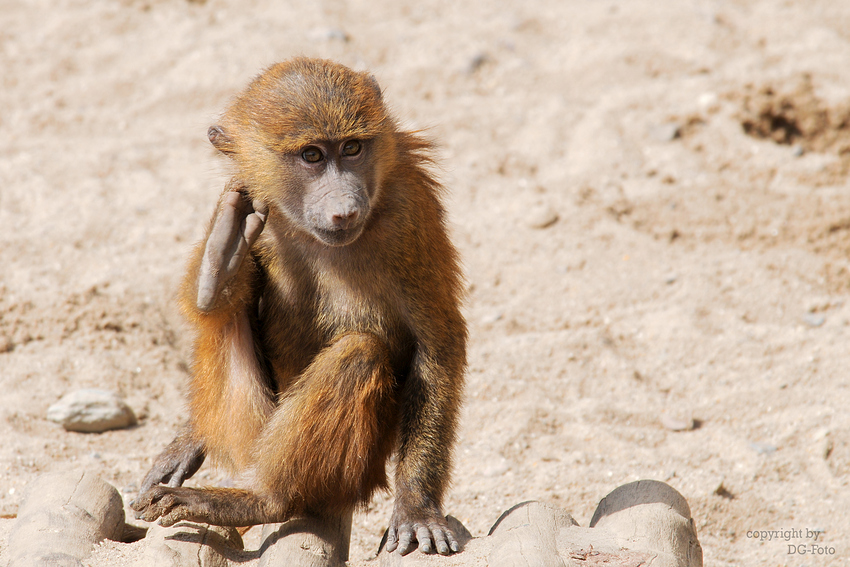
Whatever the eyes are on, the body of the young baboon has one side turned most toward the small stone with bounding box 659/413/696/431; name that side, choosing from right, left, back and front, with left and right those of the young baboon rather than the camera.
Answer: left

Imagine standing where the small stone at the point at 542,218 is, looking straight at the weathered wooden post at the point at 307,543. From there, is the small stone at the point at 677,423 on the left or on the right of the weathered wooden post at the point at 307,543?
left

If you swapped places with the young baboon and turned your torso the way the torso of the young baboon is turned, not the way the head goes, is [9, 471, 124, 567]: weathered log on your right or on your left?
on your right

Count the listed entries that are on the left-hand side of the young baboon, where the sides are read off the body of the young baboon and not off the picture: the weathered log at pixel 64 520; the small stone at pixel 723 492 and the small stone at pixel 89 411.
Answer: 1

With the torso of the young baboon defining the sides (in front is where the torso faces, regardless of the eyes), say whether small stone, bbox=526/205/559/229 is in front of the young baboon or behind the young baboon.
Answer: behind

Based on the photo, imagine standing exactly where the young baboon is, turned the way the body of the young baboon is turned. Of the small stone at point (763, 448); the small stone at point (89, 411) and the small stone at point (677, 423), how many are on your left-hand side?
2

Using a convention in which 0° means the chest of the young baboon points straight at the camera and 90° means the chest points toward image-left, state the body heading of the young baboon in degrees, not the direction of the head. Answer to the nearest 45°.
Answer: approximately 0°

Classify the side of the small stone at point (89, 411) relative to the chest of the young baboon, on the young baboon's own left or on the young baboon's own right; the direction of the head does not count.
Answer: on the young baboon's own right

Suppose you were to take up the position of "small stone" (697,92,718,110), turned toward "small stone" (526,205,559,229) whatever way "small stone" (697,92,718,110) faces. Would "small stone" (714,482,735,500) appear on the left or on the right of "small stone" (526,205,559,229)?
left

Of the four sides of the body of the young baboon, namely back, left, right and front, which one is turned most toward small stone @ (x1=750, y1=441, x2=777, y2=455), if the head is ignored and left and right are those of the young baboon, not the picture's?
left

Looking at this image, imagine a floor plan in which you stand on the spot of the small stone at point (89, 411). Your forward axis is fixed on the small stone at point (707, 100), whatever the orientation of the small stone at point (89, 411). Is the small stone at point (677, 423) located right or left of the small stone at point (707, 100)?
right
